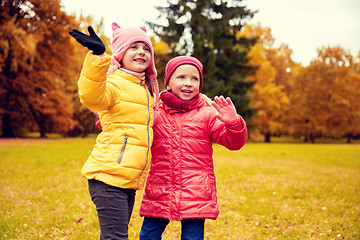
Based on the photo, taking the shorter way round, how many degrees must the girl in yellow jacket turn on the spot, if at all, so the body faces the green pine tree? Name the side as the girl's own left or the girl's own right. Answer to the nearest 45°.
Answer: approximately 135° to the girl's own left

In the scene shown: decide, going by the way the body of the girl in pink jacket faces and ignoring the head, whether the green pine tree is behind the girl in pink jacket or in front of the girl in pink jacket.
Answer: behind

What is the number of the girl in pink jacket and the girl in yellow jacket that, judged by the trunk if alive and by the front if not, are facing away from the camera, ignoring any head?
0

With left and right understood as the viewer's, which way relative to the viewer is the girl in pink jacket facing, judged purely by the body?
facing the viewer

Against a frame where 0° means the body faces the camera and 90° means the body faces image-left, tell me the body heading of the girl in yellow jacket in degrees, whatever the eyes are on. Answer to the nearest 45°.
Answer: approximately 315°

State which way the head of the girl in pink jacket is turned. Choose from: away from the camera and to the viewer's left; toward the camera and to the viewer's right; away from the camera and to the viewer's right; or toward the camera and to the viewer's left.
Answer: toward the camera and to the viewer's right
